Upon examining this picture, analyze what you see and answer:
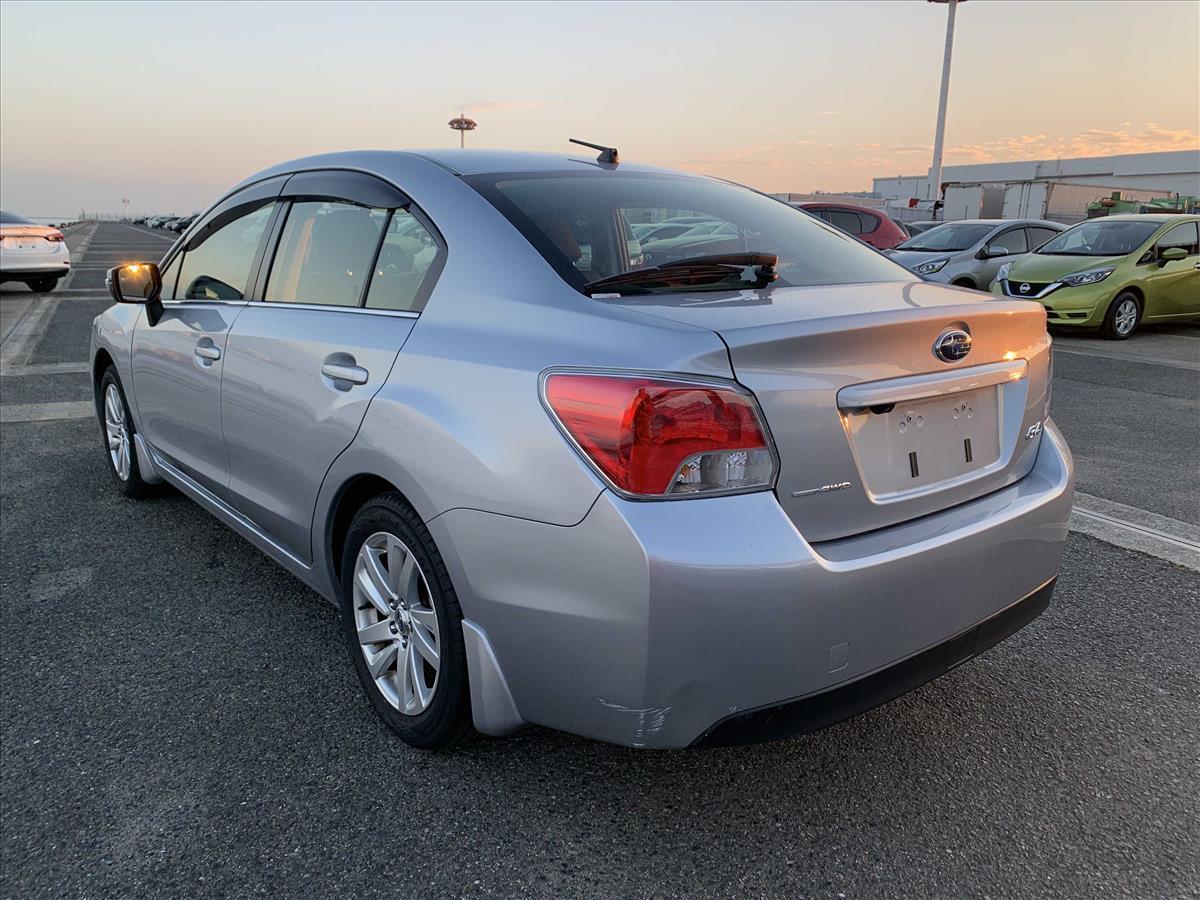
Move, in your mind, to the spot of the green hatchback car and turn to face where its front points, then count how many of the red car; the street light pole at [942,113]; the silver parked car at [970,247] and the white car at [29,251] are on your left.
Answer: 0

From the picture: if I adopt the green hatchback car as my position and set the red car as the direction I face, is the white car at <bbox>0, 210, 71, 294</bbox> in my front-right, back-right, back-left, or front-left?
front-left

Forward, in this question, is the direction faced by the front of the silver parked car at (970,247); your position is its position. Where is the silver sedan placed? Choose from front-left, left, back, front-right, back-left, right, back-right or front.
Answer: front-left

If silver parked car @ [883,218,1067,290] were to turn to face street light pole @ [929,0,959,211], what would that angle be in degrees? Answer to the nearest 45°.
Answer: approximately 135° to its right

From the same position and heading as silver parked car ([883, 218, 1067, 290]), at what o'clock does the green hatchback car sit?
The green hatchback car is roughly at 9 o'clock from the silver parked car.

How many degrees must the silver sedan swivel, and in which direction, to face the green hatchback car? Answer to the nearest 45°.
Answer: approximately 90° to its right

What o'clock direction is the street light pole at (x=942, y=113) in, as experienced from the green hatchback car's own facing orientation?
The street light pole is roughly at 4 o'clock from the green hatchback car.

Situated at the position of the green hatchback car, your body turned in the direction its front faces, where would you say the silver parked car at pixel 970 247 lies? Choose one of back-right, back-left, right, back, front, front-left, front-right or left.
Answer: right

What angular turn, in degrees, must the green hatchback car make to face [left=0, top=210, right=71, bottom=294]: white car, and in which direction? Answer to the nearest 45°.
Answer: approximately 45° to its right

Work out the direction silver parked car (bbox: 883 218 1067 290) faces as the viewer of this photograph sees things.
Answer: facing the viewer and to the left of the viewer

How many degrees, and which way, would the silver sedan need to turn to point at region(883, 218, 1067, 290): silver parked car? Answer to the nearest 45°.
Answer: approximately 90° to its right

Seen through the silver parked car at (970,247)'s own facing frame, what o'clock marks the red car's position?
The red car is roughly at 2 o'clock from the silver parked car.

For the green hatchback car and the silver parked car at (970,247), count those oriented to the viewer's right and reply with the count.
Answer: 0

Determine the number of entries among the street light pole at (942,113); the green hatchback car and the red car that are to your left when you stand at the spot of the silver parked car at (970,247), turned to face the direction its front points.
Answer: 1

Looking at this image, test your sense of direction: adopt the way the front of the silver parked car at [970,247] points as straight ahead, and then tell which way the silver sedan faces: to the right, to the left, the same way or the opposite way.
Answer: to the right

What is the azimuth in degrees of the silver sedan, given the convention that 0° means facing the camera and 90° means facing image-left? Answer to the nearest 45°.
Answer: approximately 135°

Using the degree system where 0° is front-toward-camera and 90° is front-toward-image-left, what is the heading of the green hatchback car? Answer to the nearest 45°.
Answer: approximately 45°

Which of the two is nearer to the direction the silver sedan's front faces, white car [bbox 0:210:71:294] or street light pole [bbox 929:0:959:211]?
the white car
